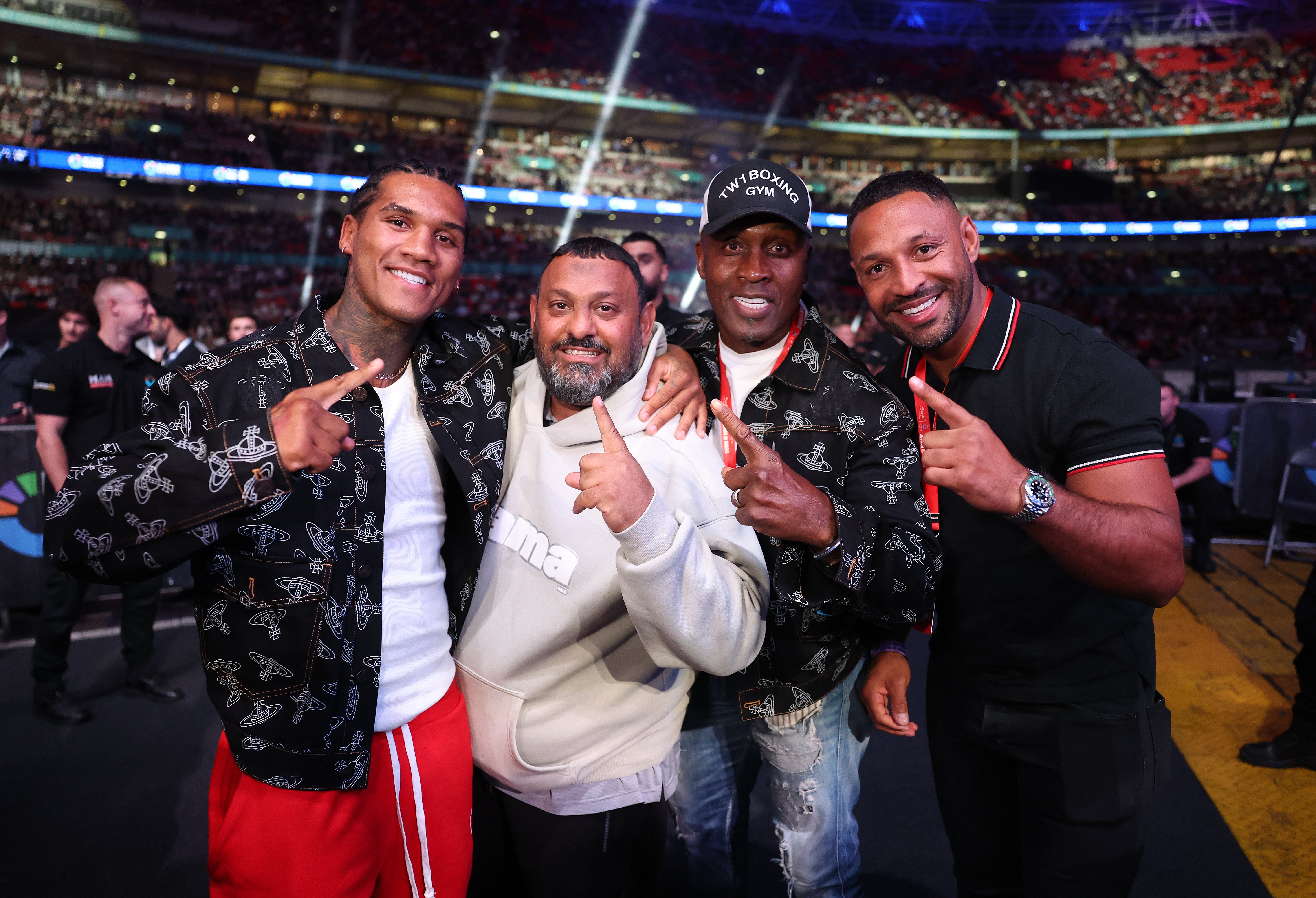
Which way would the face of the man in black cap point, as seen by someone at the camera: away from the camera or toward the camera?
toward the camera

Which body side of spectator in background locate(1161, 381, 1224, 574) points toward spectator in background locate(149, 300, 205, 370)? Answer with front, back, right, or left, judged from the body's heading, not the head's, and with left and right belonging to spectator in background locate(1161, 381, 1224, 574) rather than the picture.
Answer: front

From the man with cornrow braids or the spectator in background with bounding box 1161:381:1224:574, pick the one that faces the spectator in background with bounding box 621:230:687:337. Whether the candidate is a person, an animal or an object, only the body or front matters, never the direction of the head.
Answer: the spectator in background with bounding box 1161:381:1224:574

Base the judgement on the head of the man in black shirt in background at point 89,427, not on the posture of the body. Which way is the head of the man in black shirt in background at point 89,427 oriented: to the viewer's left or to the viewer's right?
to the viewer's right

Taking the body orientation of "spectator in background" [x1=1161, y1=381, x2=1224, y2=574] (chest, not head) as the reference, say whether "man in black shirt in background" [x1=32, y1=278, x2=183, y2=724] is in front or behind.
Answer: in front

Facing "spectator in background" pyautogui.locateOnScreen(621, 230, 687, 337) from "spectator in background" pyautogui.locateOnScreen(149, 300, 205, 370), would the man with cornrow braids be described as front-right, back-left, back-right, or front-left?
front-right

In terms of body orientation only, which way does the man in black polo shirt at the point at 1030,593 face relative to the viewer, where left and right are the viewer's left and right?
facing the viewer and to the left of the viewer

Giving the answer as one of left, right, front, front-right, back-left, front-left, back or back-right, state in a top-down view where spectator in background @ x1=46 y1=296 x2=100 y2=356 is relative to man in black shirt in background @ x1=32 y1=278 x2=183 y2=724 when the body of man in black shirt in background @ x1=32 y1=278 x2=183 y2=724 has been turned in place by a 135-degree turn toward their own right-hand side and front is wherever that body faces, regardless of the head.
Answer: right

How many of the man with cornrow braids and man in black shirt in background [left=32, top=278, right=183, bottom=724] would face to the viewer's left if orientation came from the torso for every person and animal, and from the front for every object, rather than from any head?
0

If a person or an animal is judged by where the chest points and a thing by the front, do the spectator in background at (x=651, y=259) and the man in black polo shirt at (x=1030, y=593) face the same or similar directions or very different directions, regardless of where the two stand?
same or similar directions

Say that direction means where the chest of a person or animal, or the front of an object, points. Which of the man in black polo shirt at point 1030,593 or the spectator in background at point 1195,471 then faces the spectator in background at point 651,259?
the spectator in background at point 1195,471

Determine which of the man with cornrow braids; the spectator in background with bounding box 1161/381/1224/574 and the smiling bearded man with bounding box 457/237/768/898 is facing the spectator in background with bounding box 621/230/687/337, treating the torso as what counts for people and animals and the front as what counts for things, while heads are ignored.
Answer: the spectator in background with bounding box 1161/381/1224/574

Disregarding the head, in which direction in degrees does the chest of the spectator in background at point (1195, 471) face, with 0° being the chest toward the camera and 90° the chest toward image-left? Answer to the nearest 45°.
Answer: approximately 45°
